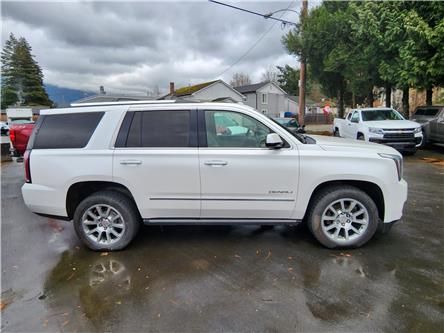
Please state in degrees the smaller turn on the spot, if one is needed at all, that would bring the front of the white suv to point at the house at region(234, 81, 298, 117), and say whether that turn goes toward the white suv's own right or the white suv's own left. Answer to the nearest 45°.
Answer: approximately 90° to the white suv's own left

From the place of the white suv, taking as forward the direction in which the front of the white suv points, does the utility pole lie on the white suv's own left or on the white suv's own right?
on the white suv's own left

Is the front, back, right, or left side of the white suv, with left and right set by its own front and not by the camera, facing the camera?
right

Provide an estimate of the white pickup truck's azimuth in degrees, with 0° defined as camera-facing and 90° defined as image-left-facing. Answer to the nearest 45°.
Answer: approximately 315°

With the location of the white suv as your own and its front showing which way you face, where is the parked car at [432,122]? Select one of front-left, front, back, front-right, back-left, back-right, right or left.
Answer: front-left

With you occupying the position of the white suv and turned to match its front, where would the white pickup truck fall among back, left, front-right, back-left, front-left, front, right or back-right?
front-left

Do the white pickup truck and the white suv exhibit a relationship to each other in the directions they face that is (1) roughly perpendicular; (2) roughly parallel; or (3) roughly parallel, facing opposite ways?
roughly perpendicular

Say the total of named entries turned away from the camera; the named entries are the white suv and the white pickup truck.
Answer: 0

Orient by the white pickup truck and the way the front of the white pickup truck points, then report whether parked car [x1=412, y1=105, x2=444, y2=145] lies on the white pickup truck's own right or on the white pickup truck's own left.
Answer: on the white pickup truck's own left
